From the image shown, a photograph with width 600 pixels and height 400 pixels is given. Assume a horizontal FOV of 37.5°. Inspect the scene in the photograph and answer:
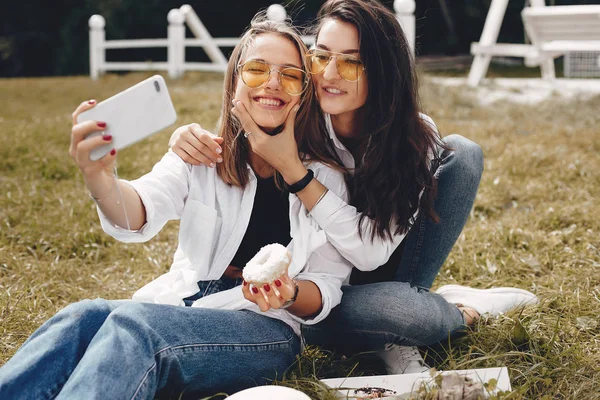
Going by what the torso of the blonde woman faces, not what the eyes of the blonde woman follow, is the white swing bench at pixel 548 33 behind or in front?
behind

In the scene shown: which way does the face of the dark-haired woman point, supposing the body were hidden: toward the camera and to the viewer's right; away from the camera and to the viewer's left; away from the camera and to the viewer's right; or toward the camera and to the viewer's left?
toward the camera and to the viewer's left

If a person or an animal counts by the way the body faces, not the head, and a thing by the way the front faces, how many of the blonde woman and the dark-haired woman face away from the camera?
0
